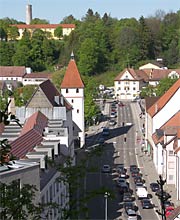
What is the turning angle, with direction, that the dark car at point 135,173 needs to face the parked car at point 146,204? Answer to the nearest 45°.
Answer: approximately 180°

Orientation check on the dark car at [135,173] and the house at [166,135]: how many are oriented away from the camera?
1

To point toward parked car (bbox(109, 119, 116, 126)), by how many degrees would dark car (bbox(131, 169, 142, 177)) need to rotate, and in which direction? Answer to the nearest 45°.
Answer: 0° — it already faces it

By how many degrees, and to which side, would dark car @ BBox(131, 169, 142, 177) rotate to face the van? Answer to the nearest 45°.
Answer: approximately 180°

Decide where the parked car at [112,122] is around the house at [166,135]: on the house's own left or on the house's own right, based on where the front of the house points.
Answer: on the house's own right

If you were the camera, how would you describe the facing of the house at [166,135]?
facing to the left of the viewer

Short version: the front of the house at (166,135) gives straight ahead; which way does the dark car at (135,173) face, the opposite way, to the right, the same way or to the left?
to the right

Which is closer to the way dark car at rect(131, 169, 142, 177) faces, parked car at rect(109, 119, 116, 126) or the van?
the parked car

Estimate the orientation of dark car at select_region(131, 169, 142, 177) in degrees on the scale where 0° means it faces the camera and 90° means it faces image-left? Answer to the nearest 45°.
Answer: approximately 180°

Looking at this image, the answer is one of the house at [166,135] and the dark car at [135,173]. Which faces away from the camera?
the dark car

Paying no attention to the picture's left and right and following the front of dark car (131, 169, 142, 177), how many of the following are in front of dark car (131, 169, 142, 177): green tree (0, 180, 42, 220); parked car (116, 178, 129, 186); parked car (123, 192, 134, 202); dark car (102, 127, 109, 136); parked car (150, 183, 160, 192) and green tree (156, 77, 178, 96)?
2

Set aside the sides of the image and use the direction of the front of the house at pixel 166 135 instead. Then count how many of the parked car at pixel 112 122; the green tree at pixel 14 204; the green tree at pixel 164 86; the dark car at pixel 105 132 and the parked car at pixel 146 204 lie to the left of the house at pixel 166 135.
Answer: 2

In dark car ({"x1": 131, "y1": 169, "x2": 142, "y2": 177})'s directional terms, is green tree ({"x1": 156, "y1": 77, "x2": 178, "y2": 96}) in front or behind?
in front

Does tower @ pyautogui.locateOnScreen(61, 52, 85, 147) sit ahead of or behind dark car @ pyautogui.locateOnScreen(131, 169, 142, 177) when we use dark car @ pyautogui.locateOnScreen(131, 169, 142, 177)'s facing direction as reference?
ahead

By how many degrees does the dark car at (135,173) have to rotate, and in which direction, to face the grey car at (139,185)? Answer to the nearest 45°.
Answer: approximately 180°

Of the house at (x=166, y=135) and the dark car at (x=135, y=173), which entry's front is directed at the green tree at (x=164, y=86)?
the dark car

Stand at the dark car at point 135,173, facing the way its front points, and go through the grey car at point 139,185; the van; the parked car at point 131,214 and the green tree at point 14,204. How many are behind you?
4
